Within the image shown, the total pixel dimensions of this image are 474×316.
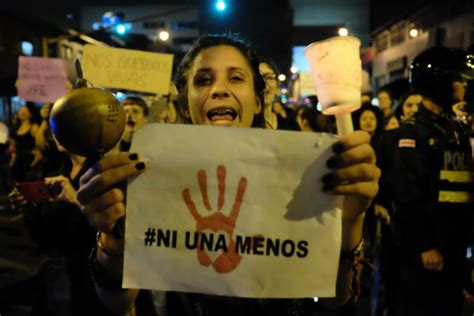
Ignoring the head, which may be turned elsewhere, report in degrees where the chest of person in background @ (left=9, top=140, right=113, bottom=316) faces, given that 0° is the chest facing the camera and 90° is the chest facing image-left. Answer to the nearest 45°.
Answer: approximately 45°

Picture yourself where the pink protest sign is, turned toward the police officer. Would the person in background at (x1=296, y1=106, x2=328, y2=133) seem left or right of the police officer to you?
left

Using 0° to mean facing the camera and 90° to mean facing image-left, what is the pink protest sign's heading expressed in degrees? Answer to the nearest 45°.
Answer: approximately 0°

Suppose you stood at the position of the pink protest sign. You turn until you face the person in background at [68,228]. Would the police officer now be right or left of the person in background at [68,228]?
left

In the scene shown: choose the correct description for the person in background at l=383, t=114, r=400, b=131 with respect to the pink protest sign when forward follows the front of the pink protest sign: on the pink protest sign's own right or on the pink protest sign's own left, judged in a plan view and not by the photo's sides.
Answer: on the pink protest sign's own left

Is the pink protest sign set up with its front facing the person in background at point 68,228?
yes

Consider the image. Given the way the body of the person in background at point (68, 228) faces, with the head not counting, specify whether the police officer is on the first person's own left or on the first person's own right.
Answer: on the first person's own left

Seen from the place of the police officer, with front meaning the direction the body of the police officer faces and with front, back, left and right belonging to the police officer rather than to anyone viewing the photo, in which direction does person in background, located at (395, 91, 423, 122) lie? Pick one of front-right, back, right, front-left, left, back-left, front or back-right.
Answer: back-left

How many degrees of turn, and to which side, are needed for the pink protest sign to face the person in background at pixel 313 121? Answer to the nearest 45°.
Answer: approximately 90° to its left
